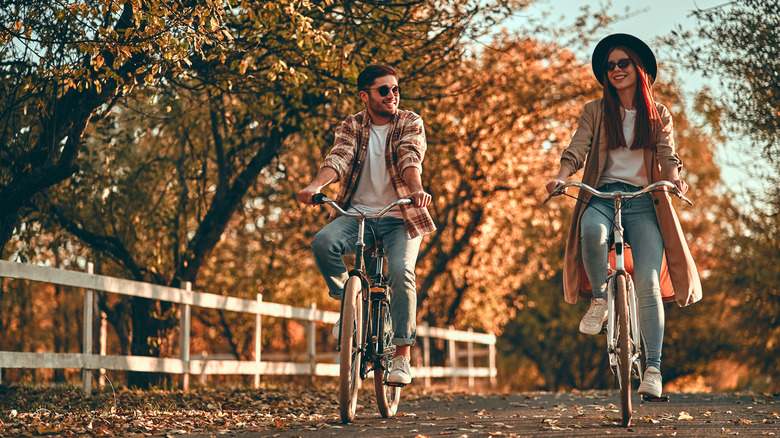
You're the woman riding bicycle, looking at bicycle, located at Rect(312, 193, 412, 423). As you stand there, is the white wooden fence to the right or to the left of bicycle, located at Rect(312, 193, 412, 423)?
right

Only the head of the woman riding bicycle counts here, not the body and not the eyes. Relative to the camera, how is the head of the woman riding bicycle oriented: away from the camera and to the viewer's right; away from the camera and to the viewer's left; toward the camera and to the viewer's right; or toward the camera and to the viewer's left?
toward the camera and to the viewer's left

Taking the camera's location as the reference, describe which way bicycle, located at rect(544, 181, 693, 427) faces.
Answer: facing the viewer

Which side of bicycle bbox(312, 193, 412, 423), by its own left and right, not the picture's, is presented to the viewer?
front

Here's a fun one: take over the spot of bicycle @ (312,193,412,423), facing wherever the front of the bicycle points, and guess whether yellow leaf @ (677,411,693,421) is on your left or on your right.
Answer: on your left

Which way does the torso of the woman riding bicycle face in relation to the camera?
toward the camera

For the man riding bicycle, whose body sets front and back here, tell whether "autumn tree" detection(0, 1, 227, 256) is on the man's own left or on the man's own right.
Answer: on the man's own right

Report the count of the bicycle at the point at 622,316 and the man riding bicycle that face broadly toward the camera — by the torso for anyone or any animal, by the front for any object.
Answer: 2

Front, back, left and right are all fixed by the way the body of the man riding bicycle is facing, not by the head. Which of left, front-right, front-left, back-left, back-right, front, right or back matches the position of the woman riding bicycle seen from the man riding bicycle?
left

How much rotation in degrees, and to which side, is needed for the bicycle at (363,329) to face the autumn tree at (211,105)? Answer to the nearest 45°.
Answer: approximately 180°

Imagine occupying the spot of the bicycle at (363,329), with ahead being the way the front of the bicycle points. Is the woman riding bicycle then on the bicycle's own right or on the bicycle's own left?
on the bicycle's own left

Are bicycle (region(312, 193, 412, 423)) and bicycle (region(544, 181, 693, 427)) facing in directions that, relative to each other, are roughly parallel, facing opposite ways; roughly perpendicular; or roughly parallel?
roughly parallel

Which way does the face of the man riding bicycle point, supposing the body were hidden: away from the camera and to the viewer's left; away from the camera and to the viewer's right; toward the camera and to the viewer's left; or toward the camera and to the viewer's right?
toward the camera and to the viewer's right

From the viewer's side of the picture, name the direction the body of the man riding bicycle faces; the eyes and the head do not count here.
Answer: toward the camera

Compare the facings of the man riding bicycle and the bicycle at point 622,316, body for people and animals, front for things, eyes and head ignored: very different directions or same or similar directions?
same or similar directions

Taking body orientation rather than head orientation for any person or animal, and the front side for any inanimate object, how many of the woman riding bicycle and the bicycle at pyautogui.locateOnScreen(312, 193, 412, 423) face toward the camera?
2
